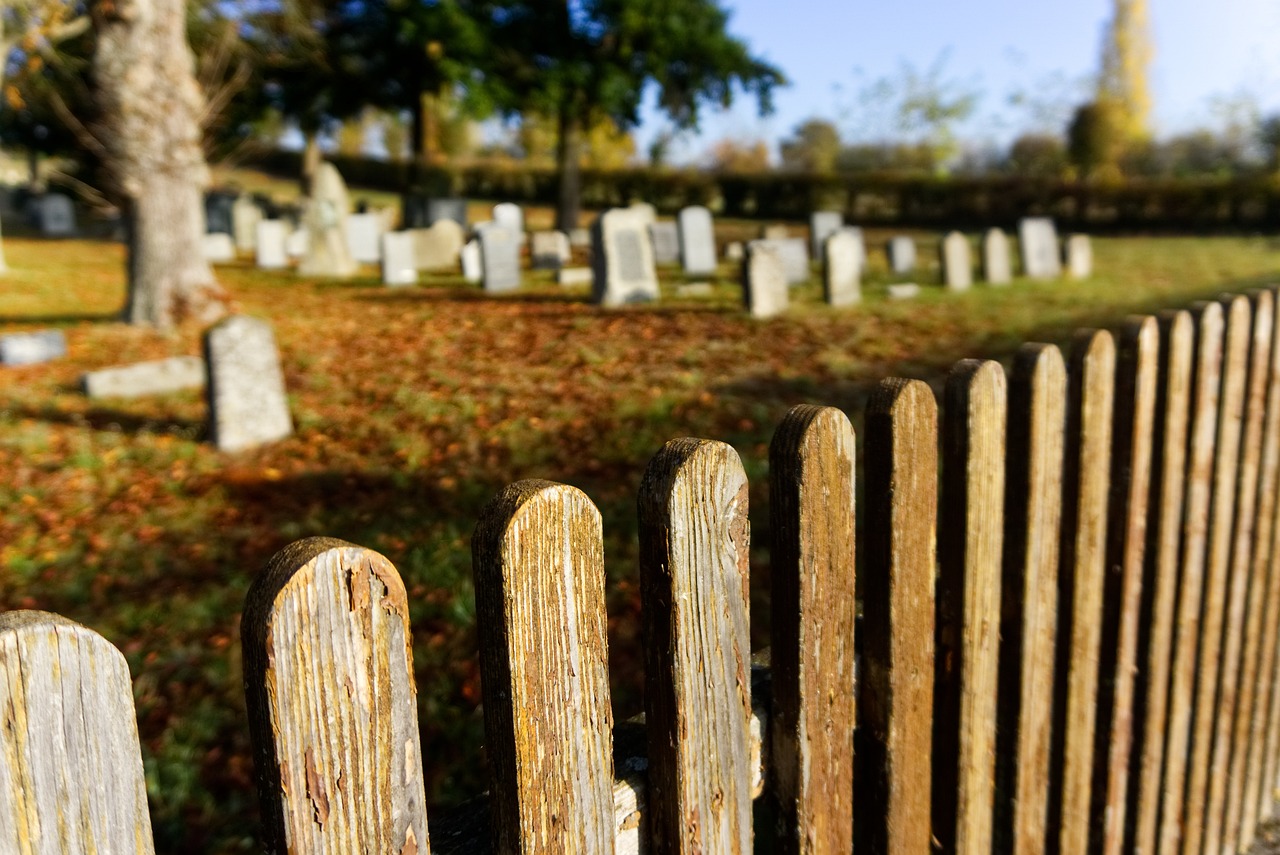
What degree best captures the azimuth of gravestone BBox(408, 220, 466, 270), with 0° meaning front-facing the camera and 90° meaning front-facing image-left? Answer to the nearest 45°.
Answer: approximately 0°

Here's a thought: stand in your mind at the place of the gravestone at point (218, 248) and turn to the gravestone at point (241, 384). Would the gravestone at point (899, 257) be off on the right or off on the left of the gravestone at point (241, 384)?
left

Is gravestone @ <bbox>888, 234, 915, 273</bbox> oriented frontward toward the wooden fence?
yes

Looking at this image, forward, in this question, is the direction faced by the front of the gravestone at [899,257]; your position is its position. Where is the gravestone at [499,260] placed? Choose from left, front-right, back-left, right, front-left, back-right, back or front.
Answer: front-right

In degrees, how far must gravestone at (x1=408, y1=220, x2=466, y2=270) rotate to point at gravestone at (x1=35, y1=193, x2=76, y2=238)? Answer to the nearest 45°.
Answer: approximately 135° to its right

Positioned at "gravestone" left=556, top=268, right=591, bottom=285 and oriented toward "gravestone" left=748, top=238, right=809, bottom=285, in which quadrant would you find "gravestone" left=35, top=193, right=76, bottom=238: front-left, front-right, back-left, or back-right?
back-left
